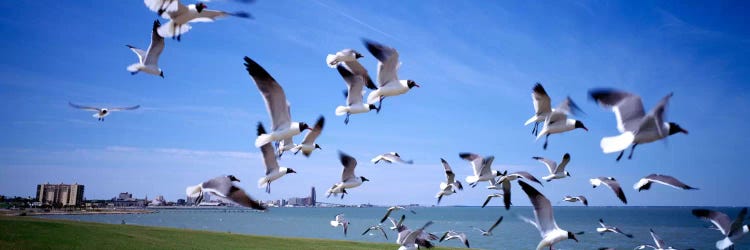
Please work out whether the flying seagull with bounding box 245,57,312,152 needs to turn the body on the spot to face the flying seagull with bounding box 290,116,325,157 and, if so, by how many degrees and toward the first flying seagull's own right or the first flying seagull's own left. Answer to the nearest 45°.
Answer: approximately 90° to the first flying seagull's own left

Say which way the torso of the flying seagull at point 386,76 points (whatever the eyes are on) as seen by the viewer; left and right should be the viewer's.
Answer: facing to the right of the viewer

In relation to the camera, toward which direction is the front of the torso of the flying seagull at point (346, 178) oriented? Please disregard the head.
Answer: to the viewer's right

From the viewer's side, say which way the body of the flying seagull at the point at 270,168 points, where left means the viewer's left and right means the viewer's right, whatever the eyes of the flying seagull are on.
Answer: facing to the right of the viewer

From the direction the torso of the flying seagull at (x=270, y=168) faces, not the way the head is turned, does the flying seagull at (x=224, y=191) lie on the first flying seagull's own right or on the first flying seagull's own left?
on the first flying seagull's own right

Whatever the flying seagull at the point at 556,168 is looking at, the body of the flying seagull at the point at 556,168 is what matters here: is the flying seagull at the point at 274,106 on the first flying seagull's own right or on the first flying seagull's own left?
on the first flying seagull's own right
